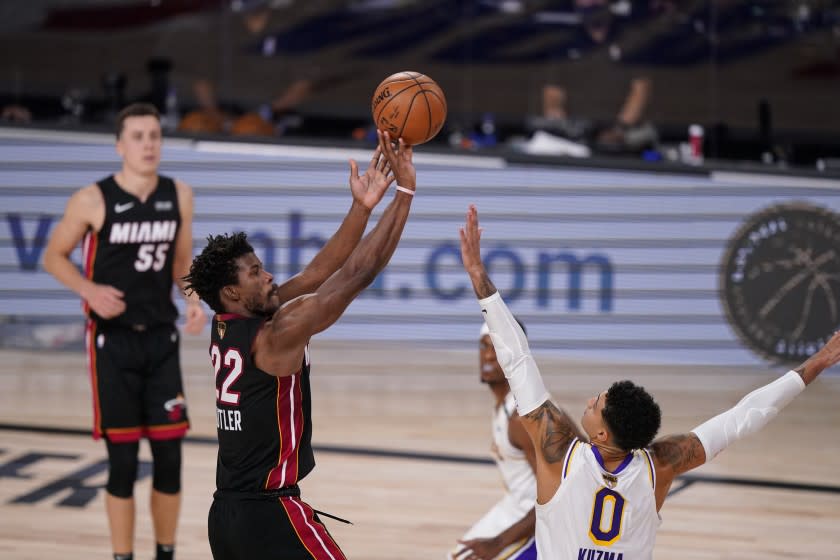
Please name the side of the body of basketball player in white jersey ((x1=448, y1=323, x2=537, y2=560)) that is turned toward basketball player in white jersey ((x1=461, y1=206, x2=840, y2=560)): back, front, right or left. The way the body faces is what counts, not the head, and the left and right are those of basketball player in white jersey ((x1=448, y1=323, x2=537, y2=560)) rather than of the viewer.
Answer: left

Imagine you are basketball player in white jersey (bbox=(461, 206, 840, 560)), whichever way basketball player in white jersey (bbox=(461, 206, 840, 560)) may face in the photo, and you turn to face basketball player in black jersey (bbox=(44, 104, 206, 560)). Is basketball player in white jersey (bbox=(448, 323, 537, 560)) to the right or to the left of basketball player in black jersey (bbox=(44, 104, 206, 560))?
right

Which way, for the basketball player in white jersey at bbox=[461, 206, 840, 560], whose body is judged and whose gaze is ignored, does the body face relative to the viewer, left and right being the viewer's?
facing away from the viewer and to the left of the viewer

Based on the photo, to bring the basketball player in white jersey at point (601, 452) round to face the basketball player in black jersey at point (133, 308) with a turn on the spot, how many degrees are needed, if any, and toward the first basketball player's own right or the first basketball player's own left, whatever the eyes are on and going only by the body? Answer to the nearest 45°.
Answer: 0° — they already face them

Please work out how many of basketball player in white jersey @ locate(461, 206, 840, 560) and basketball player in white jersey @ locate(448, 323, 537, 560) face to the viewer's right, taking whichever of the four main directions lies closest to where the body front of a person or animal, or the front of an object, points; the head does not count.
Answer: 0
